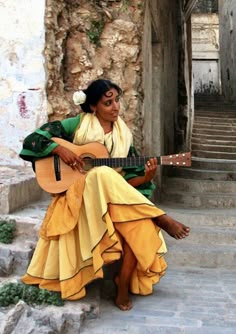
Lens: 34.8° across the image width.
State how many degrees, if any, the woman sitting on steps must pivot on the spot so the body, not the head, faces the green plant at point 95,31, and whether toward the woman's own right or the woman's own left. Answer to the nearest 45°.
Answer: approximately 135° to the woman's own left

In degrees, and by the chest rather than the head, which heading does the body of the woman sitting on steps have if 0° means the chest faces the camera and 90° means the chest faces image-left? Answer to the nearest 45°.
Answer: approximately 315°

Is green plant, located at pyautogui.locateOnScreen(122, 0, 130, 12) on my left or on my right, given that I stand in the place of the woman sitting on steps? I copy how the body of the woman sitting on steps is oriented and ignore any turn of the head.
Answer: on my left

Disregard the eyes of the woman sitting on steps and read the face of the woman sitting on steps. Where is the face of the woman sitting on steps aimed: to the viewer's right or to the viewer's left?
to the viewer's right
